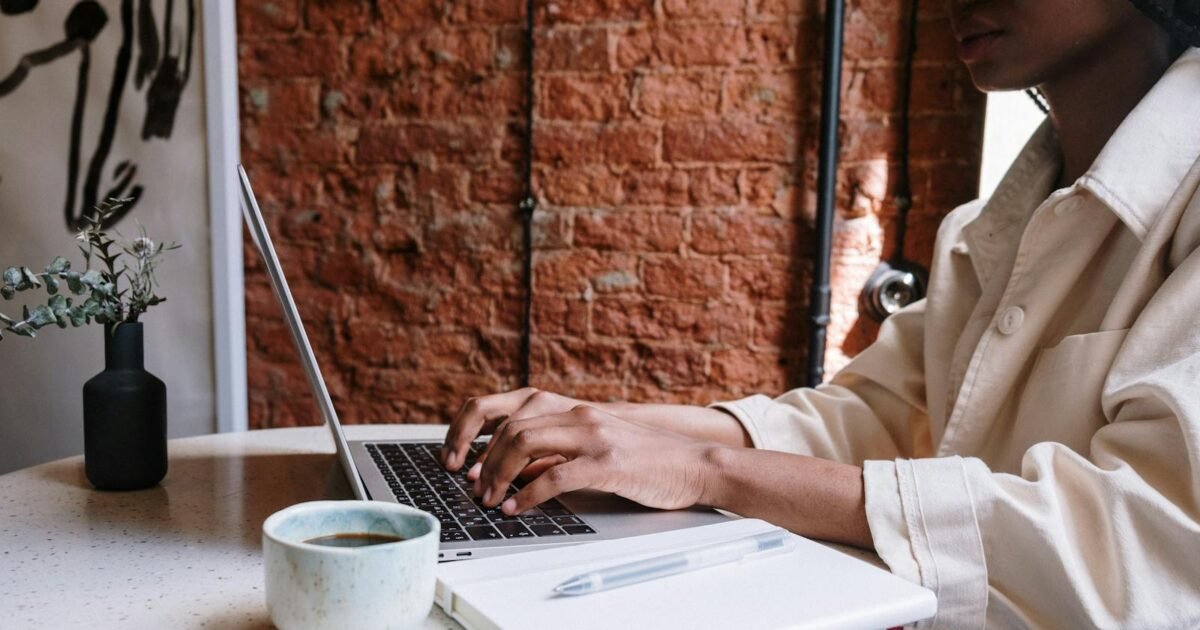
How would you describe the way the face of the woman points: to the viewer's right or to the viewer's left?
to the viewer's left

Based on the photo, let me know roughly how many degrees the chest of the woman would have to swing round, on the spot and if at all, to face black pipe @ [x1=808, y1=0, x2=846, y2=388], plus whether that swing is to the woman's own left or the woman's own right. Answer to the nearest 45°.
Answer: approximately 135° to the woman's own right

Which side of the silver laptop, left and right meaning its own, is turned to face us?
right

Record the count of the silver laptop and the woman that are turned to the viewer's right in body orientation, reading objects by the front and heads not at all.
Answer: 1
